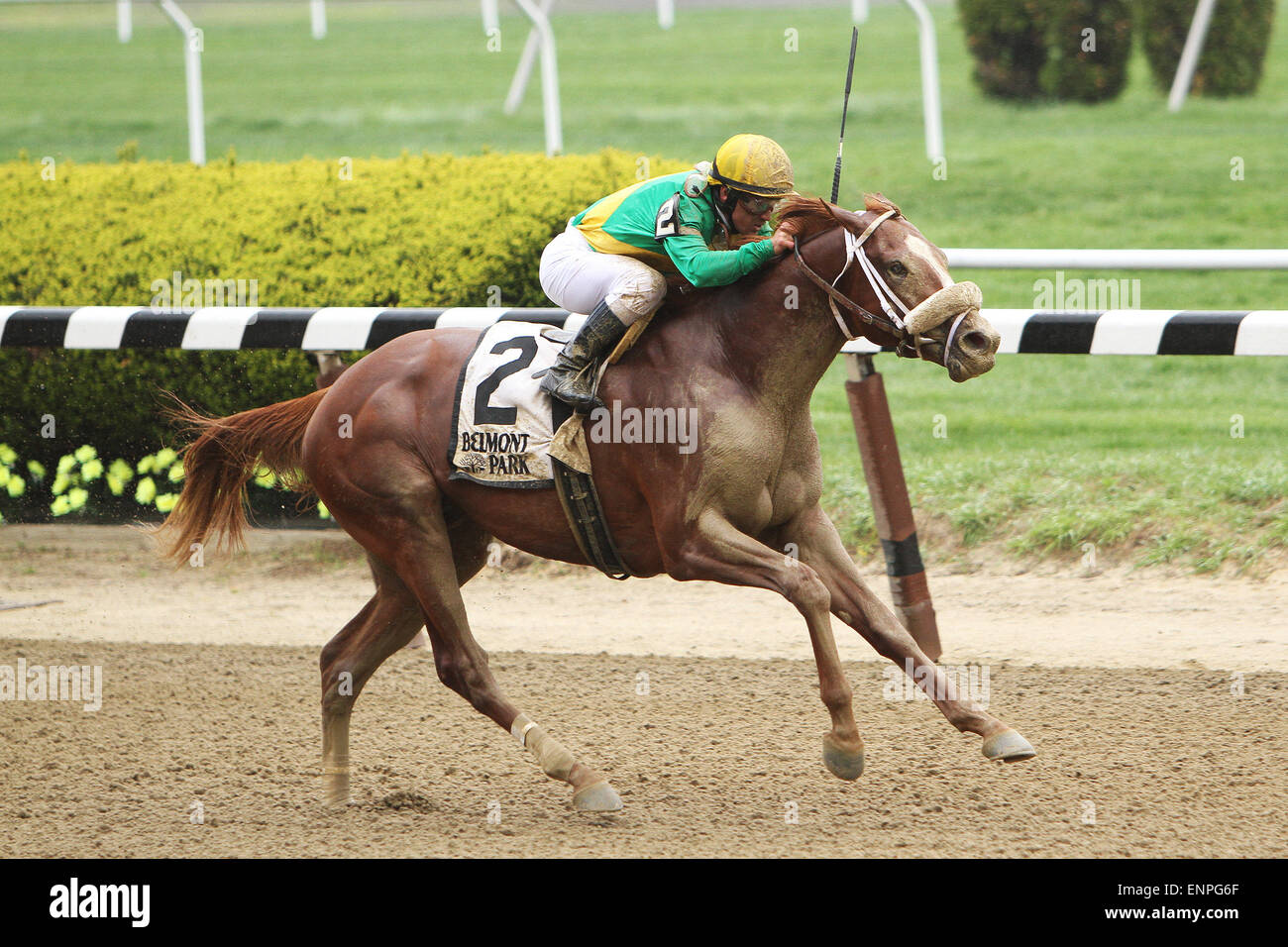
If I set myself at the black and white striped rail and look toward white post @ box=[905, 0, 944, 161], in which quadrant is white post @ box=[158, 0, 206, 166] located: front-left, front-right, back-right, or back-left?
front-left

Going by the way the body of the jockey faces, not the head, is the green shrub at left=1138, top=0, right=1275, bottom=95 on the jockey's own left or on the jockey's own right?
on the jockey's own left

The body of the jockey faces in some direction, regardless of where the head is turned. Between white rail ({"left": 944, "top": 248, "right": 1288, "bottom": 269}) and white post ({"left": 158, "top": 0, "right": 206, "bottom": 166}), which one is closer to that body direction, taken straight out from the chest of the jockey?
the white rail

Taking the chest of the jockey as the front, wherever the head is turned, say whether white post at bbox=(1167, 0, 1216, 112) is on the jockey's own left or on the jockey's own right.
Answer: on the jockey's own left

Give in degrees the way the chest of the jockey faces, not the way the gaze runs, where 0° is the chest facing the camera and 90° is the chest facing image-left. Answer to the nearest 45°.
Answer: approximately 270°

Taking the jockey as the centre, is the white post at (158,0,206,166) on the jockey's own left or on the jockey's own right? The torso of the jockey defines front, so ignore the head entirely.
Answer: on the jockey's own left

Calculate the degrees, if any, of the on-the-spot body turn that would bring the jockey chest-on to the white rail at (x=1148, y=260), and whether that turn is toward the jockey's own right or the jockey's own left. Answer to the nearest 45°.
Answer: approximately 45° to the jockey's own left

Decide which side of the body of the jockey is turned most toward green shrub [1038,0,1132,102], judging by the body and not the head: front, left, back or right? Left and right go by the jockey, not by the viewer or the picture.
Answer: left

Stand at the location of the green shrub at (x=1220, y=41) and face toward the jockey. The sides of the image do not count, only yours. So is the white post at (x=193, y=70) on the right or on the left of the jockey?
right

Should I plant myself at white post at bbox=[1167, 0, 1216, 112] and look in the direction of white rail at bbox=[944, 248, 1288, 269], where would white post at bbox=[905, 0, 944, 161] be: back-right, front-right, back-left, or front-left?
front-right

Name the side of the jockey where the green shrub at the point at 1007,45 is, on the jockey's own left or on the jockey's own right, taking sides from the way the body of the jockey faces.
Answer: on the jockey's own left
